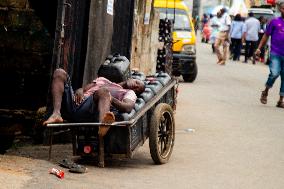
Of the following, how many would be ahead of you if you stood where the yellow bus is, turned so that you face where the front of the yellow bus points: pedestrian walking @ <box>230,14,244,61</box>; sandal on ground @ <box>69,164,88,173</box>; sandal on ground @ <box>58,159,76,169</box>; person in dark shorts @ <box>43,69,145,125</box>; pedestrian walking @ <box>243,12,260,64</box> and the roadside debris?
4

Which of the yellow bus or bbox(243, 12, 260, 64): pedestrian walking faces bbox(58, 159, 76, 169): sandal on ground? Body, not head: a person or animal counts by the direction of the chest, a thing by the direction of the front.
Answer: the yellow bus

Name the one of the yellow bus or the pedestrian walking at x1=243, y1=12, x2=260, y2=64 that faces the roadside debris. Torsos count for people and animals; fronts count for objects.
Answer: the yellow bus

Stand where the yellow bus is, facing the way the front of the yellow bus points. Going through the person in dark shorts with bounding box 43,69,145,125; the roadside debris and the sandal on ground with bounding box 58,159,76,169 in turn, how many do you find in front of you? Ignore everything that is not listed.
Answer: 3

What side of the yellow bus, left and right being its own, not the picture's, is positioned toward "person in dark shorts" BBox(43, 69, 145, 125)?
front

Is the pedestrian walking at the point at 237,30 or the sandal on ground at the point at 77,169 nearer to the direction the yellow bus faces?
the sandal on ground

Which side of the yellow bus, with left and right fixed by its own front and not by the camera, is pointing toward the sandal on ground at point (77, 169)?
front

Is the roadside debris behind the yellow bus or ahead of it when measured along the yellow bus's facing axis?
ahead

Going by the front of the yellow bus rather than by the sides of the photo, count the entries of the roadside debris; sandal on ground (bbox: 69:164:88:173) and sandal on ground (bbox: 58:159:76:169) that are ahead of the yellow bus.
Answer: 3

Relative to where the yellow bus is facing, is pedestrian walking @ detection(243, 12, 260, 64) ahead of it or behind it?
behind
